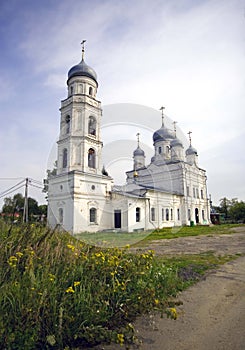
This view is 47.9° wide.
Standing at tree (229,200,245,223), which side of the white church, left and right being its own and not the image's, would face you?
back

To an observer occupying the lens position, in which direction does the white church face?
facing the viewer and to the left of the viewer

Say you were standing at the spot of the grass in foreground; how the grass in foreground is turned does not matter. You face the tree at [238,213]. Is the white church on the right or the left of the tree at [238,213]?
left

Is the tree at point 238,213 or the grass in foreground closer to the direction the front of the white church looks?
the grass in foreground

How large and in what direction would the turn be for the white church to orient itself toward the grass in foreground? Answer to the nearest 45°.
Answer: approximately 45° to its left
